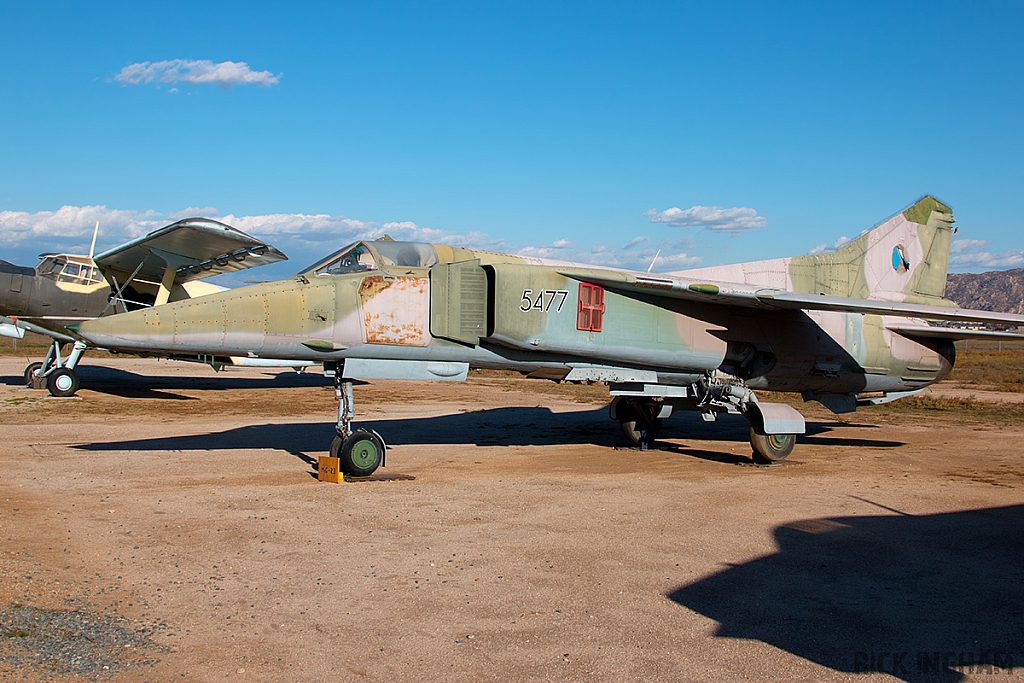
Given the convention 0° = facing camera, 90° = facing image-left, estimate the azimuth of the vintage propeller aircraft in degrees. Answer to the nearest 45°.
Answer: approximately 45°

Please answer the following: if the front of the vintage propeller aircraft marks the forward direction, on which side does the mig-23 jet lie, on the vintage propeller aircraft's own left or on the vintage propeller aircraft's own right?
on the vintage propeller aircraft's own left
